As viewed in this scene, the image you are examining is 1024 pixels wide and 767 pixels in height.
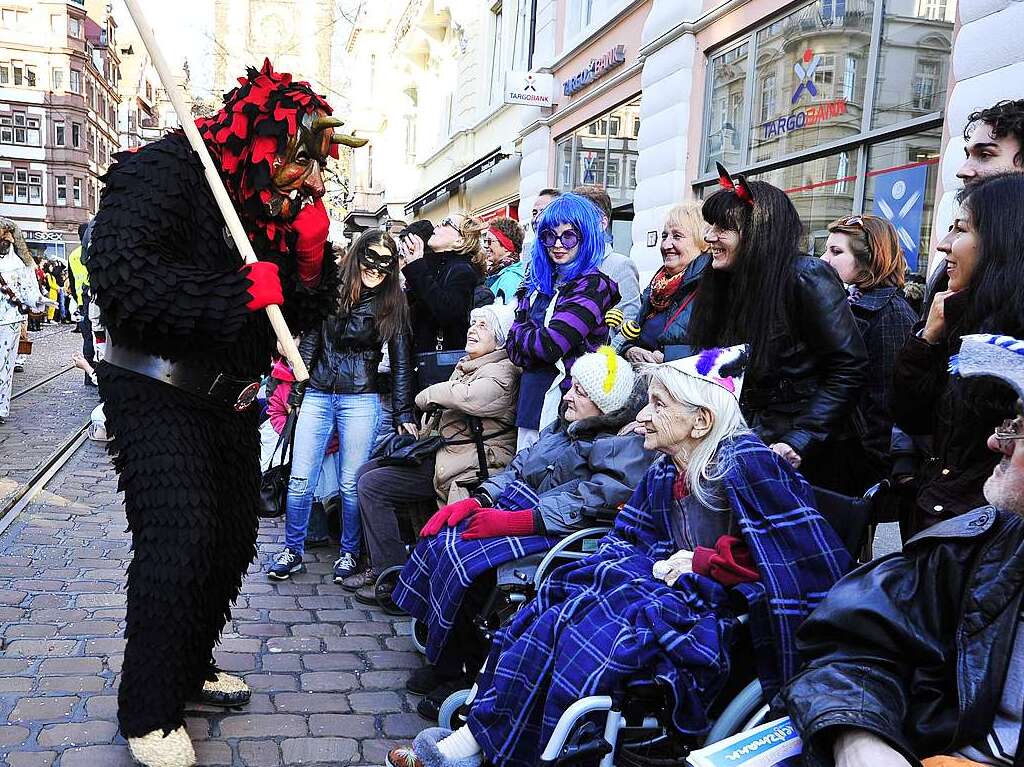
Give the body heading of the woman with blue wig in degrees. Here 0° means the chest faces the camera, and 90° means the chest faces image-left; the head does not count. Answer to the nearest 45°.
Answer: approximately 45°

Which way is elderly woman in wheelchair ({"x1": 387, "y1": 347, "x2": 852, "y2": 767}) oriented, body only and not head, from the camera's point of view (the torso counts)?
to the viewer's left

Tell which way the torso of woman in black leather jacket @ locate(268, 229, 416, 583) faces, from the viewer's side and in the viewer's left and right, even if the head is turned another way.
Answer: facing the viewer

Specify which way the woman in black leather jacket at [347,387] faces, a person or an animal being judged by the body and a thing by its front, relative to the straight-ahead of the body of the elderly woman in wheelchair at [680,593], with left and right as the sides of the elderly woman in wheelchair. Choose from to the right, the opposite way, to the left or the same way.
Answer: to the left

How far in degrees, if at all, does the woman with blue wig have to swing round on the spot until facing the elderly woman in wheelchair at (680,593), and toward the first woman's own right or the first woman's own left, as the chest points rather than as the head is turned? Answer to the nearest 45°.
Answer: approximately 45° to the first woman's own left

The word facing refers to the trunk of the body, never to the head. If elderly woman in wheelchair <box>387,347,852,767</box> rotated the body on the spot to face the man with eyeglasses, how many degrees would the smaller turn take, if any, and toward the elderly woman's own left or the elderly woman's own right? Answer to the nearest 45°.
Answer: approximately 135° to the elderly woman's own left

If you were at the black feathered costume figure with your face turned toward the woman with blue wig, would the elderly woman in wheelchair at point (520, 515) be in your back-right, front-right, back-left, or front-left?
front-right

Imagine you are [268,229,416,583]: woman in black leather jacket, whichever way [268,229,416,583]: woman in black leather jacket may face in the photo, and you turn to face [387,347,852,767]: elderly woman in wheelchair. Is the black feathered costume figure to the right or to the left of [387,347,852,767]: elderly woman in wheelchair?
right

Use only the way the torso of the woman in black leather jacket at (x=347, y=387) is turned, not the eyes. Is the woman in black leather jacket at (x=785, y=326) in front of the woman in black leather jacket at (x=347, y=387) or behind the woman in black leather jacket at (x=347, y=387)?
in front

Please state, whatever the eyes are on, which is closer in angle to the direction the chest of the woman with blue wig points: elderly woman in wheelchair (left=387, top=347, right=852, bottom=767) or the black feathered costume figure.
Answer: the black feathered costume figure

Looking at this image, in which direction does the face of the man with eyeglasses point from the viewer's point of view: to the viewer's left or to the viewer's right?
to the viewer's left

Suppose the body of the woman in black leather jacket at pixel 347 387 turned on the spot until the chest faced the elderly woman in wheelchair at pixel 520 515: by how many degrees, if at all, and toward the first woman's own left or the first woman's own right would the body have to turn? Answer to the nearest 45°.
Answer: approximately 45° to the first woman's own left

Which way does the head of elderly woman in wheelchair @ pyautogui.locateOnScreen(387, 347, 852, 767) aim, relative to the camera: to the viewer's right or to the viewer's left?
to the viewer's left

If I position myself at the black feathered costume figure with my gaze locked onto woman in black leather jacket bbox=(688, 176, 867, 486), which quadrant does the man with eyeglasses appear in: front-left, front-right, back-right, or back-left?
front-right

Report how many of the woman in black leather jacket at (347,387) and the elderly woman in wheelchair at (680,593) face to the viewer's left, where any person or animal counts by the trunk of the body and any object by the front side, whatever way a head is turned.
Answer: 1
